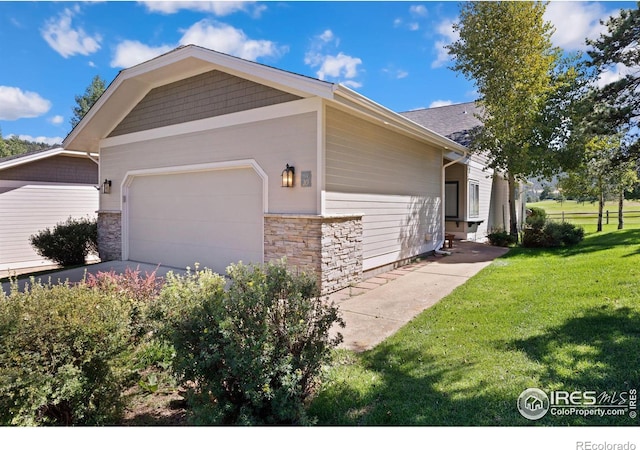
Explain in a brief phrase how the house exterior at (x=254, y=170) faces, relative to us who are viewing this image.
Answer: facing the viewer and to the left of the viewer

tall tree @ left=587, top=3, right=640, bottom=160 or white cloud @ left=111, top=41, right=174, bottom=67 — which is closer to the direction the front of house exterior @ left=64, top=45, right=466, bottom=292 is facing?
the white cloud

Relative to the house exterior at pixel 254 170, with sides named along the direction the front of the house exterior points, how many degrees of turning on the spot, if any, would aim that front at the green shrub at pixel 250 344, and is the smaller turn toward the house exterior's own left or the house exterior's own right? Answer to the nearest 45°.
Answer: approximately 45° to the house exterior's own left

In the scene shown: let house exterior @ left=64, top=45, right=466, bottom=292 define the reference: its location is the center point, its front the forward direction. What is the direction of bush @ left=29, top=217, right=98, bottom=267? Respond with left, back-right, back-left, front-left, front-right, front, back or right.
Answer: right

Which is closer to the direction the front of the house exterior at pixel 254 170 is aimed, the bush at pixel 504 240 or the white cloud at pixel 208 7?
the white cloud

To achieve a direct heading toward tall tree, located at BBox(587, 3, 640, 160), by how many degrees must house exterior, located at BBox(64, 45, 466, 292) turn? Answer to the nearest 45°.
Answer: approximately 135° to its left
